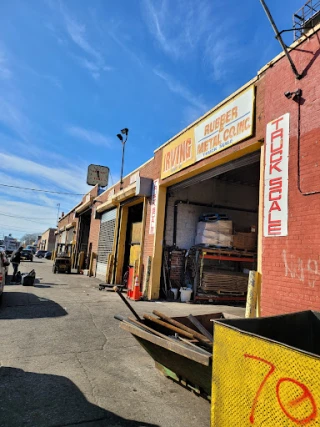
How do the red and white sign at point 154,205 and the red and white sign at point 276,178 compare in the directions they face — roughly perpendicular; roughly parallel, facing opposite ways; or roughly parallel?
roughly parallel

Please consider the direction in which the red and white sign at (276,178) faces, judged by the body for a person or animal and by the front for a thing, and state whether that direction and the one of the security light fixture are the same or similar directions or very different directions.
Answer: same or similar directions

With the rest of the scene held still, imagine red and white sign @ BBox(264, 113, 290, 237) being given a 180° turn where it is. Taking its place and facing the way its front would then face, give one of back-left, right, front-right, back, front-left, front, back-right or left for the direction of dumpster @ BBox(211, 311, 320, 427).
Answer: back-right

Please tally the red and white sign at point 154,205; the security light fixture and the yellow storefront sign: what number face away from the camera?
0

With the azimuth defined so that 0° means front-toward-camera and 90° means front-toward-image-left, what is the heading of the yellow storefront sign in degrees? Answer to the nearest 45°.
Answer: approximately 45°

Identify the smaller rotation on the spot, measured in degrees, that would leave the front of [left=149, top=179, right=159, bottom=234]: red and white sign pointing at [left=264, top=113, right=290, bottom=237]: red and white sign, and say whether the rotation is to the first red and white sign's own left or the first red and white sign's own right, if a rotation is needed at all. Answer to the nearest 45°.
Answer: approximately 45° to the first red and white sign's own left

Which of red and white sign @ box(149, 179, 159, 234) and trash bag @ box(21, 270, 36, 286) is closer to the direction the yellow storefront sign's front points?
the trash bag

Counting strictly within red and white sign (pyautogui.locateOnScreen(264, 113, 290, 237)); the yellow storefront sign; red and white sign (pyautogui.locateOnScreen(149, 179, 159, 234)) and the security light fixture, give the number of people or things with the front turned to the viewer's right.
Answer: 0

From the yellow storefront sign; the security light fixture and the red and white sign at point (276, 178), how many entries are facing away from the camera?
0

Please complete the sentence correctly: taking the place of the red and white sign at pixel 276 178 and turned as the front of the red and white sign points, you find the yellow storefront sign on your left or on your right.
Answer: on your right
